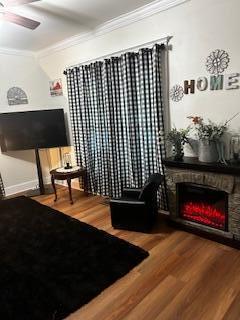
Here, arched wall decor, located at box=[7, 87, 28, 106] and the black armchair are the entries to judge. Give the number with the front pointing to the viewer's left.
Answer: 1

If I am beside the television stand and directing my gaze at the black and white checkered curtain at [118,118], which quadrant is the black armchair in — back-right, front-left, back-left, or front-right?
front-right

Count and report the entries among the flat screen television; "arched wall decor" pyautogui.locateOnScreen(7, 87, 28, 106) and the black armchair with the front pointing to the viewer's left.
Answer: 1

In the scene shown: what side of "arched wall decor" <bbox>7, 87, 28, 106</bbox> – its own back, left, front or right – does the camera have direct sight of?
front

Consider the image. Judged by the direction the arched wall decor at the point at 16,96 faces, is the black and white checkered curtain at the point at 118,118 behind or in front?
in front

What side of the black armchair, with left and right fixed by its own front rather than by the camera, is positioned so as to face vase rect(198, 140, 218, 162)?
back

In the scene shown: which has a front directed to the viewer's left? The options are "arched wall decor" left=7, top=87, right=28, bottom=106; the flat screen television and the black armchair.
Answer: the black armchair

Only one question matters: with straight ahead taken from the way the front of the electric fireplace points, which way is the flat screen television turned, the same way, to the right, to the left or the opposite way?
to the left

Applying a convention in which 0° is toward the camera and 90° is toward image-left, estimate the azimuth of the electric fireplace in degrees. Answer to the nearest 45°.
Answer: approximately 45°
